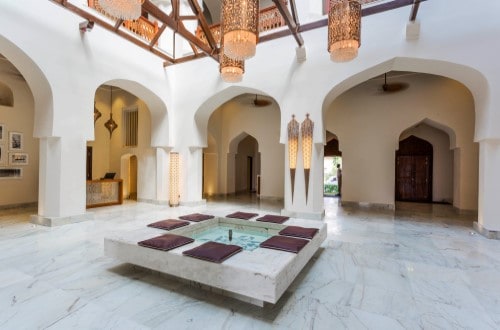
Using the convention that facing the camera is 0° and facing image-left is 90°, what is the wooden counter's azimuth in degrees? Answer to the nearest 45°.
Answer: approximately 315°

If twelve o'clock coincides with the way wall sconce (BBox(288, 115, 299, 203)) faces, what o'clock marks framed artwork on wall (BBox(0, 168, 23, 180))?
The framed artwork on wall is roughly at 3 o'clock from the wall sconce.

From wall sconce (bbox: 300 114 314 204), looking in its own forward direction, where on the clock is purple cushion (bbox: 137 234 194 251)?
The purple cushion is roughly at 1 o'clock from the wall sconce.

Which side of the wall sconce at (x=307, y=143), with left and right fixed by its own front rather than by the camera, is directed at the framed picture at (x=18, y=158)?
right

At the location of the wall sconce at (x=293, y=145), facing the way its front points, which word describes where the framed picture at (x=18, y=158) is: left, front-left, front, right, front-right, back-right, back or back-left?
right

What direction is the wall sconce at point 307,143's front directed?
toward the camera

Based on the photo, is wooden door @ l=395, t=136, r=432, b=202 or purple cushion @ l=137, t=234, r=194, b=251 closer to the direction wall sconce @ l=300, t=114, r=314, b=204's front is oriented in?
the purple cushion

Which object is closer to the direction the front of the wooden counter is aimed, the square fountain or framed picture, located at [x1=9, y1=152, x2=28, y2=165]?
the square fountain

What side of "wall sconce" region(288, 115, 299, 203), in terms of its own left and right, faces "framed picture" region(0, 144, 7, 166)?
right

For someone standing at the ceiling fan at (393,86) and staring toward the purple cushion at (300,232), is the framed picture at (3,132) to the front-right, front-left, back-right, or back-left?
front-right
